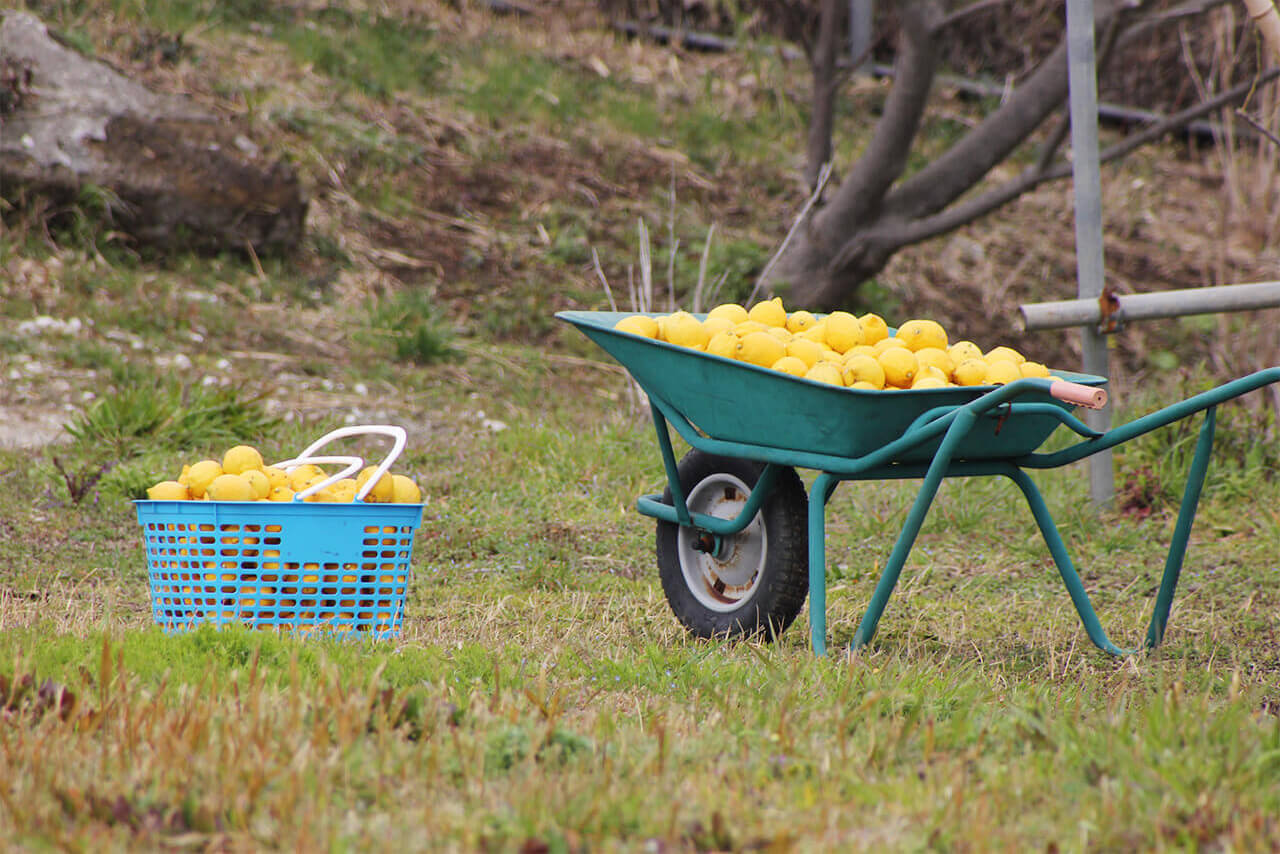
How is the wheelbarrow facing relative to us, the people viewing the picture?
facing away from the viewer and to the left of the viewer

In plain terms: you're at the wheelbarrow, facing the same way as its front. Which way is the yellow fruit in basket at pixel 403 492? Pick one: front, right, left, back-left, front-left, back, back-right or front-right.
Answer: front-left

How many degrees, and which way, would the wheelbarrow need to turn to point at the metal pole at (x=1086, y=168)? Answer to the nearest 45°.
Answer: approximately 45° to its right

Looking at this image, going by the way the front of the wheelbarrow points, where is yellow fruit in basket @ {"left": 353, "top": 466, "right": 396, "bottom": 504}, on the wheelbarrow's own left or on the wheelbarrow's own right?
on the wheelbarrow's own left
